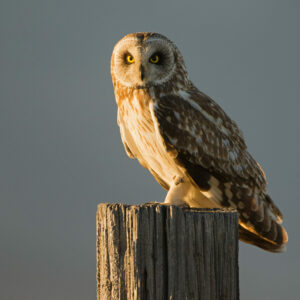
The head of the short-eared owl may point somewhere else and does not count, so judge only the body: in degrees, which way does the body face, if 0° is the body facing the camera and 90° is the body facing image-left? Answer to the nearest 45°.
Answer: approximately 45°
